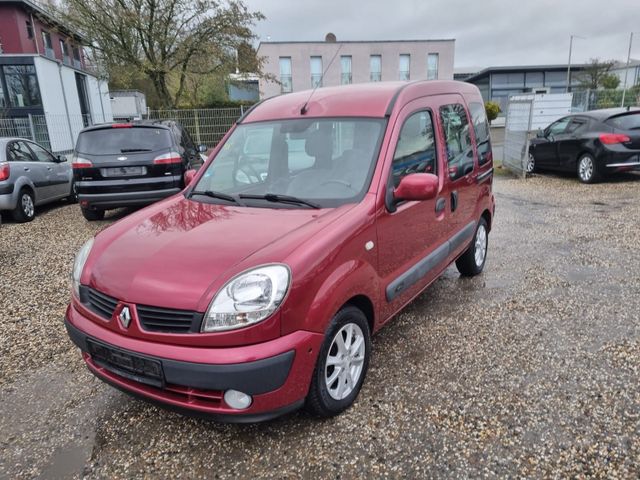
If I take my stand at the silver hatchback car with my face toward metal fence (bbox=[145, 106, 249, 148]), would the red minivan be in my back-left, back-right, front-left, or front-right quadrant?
back-right

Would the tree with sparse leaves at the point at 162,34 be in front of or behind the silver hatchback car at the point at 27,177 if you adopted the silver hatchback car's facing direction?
in front

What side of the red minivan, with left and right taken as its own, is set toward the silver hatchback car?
right

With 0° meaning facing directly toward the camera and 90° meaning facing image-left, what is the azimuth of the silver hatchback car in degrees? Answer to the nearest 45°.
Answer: approximately 225°

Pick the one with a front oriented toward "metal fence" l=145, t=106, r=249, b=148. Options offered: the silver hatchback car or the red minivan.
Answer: the silver hatchback car

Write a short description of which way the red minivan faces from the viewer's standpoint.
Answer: facing the viewer and to the left of the viewer

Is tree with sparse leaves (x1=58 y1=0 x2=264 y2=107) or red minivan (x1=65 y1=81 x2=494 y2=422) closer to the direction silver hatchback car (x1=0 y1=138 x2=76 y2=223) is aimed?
the tree with sparse leaves

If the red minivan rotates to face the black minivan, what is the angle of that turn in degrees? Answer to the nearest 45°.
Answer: approximately 90° to its right

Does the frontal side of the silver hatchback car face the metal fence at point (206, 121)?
yes

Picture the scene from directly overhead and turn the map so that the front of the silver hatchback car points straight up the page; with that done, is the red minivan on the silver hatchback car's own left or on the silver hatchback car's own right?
on the silver hatchback car's own right

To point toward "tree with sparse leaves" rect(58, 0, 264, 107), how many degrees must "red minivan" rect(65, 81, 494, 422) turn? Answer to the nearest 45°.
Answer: approximately 135° to its right
